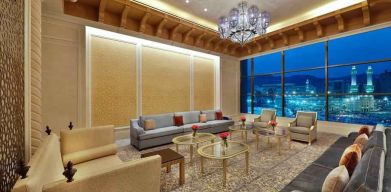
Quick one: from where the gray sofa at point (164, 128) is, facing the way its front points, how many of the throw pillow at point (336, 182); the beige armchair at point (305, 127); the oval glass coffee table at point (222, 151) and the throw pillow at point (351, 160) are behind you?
0

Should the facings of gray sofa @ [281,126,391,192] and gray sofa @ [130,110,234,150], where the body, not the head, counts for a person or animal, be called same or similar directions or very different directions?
very different directions

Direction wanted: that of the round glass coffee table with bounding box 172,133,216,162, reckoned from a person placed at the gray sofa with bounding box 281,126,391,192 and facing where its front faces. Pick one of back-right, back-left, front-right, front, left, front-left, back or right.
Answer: front

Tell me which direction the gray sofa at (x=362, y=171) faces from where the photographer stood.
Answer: facing to the left of the viewer

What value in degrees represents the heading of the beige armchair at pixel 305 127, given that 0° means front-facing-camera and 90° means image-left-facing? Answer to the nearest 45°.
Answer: approximately 45°

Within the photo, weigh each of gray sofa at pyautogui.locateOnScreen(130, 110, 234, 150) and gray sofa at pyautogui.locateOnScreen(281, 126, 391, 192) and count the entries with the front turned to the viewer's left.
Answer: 1

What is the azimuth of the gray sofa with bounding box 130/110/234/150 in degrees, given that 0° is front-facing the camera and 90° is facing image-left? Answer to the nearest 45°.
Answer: approximately 315°

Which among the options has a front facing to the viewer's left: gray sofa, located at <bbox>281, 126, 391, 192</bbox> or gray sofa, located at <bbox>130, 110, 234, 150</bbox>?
gray sofa, located at <bbox>281, 126, 391, 192</bbox>

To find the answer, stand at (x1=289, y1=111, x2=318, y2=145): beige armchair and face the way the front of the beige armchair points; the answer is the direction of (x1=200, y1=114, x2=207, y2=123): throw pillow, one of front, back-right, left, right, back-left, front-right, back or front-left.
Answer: front-right

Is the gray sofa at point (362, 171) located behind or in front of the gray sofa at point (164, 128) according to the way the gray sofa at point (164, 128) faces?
in front

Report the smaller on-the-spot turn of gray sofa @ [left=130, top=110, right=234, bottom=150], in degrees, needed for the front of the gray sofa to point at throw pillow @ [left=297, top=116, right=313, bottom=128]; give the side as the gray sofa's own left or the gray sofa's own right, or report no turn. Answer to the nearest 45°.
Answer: approximately 45° to the gray sofa's own left

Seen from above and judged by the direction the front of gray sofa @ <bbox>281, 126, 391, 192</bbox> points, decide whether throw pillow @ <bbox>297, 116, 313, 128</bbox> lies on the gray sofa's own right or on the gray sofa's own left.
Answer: on the gray sofa's own right

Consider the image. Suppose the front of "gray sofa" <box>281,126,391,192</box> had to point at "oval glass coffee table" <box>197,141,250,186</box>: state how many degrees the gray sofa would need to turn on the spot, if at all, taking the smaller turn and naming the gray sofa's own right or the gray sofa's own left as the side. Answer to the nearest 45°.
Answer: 0° — it already faces it

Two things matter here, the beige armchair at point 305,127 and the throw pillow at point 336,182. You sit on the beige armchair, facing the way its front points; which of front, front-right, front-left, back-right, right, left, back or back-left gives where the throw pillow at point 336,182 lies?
front-left
